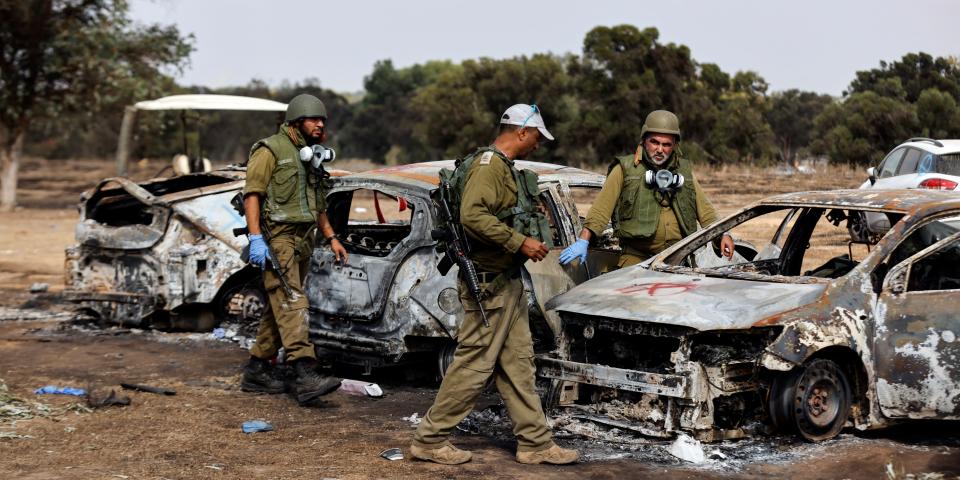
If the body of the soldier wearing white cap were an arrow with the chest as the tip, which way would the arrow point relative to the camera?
to the viewer's right

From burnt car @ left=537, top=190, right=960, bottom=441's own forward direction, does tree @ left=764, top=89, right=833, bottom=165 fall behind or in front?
behind

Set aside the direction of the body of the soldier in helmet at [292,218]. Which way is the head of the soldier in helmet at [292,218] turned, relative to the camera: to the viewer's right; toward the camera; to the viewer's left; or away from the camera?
to the viewer's right

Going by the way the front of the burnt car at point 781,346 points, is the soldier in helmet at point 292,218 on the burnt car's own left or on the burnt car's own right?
on the burnt car's own right

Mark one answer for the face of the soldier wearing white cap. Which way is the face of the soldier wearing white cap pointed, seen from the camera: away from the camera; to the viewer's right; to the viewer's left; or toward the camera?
to the viewer's right
